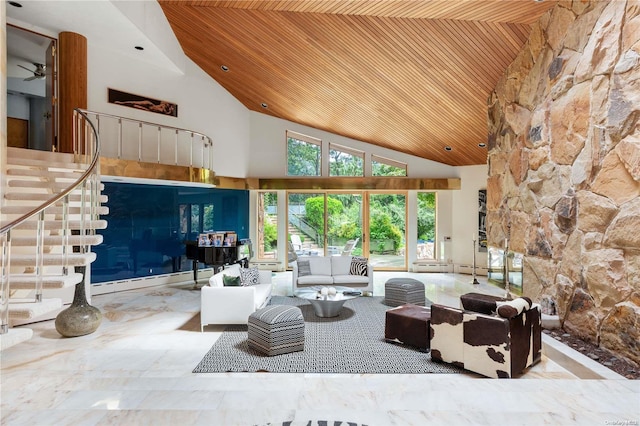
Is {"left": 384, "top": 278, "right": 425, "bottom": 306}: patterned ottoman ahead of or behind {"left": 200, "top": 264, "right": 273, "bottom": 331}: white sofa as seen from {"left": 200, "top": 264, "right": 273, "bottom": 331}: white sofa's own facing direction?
ahead

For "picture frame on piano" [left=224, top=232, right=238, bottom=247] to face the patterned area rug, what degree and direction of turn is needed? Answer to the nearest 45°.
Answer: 0° — it already faces it

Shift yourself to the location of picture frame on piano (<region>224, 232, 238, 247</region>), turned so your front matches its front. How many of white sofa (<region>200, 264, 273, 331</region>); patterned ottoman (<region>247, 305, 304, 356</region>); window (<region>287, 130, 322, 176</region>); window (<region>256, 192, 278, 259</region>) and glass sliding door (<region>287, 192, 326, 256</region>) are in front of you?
2

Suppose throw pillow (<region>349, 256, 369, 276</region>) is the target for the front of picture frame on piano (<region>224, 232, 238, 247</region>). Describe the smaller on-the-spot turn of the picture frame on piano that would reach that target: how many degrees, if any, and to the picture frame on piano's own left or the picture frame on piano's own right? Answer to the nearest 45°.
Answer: approximately 45° to the picture frame on piano's own left

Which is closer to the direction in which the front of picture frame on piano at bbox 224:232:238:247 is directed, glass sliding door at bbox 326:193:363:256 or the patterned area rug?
the patterned area rug

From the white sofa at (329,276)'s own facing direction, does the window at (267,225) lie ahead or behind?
behind

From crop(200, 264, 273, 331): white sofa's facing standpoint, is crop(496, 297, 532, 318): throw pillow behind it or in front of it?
in front

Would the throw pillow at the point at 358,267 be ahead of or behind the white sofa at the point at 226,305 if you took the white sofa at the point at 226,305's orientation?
ahead

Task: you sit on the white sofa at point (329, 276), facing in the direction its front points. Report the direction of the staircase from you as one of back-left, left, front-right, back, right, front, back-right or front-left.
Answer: front-right

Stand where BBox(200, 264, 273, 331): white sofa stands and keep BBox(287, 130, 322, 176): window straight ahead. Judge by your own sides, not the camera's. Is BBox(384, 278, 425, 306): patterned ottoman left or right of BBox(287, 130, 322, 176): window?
right

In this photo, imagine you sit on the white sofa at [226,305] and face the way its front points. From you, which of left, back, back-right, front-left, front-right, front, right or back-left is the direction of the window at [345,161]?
front-left

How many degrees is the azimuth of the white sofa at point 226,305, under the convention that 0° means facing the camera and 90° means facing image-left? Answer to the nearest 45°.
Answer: approximately 270°

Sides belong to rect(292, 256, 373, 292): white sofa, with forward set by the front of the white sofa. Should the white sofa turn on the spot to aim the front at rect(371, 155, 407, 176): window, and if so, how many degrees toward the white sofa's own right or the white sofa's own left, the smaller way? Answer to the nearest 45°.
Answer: approximately 135° to the white sofa's own left

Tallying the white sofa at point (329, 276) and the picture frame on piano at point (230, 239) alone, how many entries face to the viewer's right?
0
